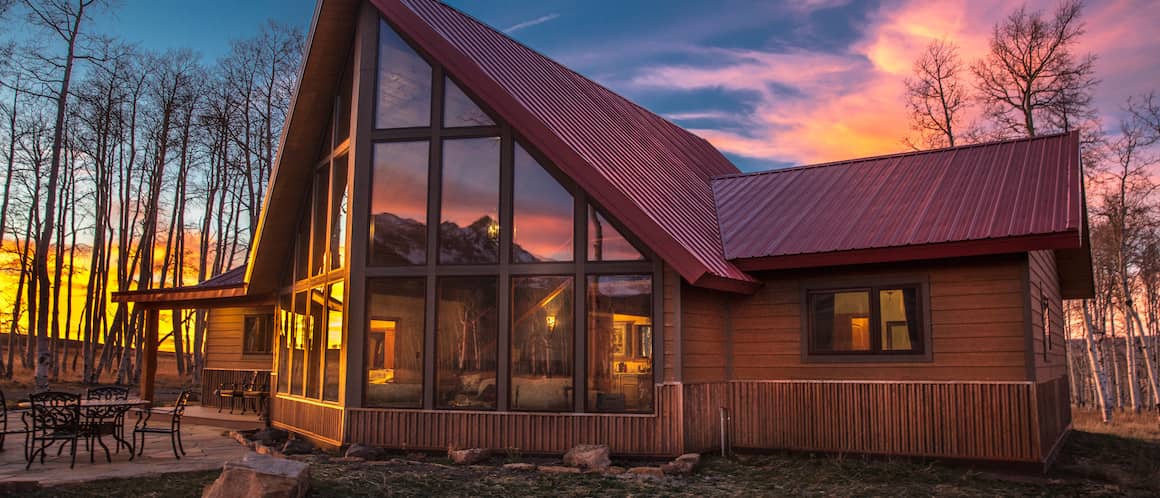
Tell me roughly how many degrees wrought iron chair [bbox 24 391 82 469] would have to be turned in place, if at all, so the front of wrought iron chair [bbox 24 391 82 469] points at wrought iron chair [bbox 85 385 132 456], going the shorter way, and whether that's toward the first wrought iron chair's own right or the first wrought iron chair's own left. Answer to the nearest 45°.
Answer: approximately 45° to the first wrought iron chair's own right

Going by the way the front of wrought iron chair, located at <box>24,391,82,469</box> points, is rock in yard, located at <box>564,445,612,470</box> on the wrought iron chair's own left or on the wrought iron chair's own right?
on the wrought iron chair's own right

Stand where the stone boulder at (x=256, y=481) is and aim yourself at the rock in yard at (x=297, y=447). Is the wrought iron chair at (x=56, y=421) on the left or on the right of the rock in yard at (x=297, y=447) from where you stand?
left

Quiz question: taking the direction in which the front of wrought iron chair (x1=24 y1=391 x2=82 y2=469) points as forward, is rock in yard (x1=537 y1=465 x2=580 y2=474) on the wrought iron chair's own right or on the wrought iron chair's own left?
on the wrought iron chair's own right

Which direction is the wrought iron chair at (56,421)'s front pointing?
away from the camera

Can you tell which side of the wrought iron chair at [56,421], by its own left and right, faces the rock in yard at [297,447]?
right

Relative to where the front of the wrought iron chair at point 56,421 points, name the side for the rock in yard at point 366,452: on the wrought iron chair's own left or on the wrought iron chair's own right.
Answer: on the wrought iron chair's own right
